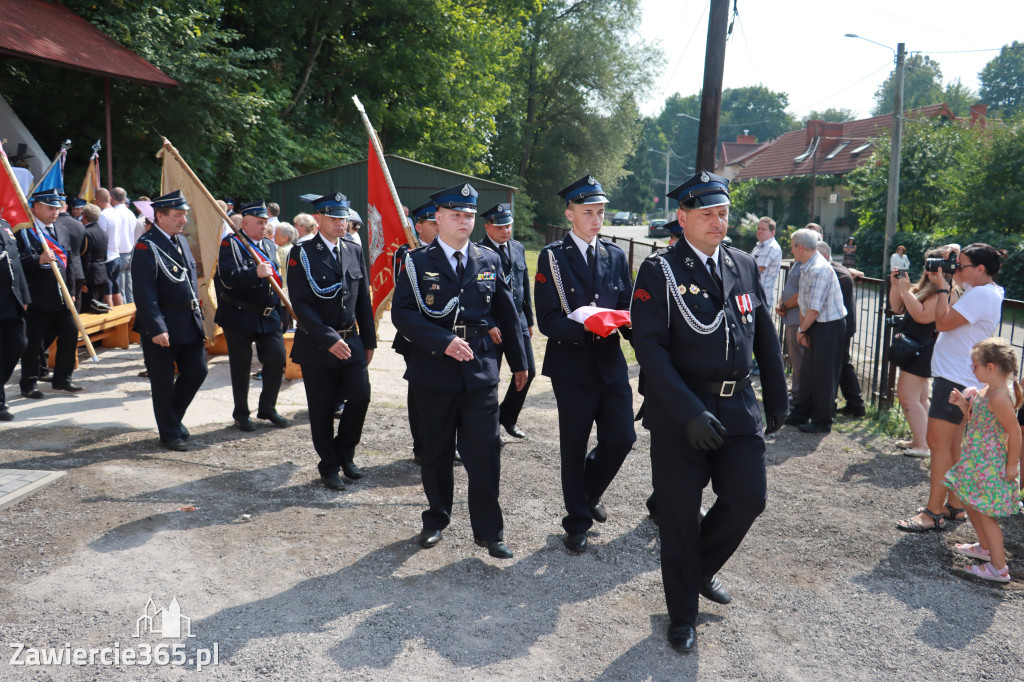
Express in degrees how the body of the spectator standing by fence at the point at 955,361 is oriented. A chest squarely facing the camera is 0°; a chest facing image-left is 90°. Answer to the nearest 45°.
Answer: approximately 90°

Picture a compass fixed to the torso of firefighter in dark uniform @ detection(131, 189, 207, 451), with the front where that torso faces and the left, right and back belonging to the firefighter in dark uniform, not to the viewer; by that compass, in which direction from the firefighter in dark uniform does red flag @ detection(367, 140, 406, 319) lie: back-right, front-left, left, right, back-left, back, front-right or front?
front-left

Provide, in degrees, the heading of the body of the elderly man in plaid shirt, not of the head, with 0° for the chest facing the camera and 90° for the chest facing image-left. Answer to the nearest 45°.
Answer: approximately 90°

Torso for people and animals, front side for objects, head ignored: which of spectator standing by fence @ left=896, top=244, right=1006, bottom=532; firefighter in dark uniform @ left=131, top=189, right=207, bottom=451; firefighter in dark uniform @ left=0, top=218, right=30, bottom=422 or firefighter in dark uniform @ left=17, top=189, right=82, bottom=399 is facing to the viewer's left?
the spectator standing by fence

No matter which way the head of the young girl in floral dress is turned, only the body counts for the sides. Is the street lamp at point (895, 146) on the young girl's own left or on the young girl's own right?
on the young girl's own right

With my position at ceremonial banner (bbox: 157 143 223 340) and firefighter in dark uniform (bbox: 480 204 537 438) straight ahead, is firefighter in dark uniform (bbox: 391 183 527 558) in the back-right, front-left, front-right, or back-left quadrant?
front-right

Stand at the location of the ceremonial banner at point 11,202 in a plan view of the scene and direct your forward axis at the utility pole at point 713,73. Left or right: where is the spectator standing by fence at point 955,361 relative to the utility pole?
right

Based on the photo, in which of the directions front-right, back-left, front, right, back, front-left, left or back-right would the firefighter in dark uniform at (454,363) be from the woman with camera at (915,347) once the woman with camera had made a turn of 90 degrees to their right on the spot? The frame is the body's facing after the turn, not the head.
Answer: back-left

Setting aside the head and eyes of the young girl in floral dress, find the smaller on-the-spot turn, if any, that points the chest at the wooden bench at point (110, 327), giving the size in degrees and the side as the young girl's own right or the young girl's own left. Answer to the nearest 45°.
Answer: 0° — they already face it

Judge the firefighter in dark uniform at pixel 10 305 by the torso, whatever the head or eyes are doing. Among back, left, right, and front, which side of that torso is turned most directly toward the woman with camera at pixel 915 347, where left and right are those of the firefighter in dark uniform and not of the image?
front

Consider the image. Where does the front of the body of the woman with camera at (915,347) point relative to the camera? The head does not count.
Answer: to the viewer's left

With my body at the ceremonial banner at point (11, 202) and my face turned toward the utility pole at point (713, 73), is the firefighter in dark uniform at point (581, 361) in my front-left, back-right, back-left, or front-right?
front-right

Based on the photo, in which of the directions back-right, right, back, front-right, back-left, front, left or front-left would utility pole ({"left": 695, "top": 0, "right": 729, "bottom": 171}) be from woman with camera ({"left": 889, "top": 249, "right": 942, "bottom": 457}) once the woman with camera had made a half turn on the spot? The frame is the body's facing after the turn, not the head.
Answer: back-left

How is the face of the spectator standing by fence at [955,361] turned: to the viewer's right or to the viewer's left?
to the viewer's left
